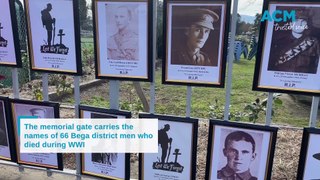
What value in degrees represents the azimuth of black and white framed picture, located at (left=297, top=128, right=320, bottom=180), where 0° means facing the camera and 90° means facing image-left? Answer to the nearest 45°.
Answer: approximately 0°

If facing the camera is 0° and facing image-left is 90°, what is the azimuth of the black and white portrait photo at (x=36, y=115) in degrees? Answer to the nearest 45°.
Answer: approximately 0°

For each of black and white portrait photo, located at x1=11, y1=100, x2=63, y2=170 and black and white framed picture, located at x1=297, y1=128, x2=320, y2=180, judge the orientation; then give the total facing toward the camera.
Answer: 2

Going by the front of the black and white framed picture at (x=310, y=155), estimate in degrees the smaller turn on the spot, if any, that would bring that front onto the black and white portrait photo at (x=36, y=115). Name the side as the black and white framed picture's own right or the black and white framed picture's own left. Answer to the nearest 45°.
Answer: approximately 90° to the black and white framed picture's own right
